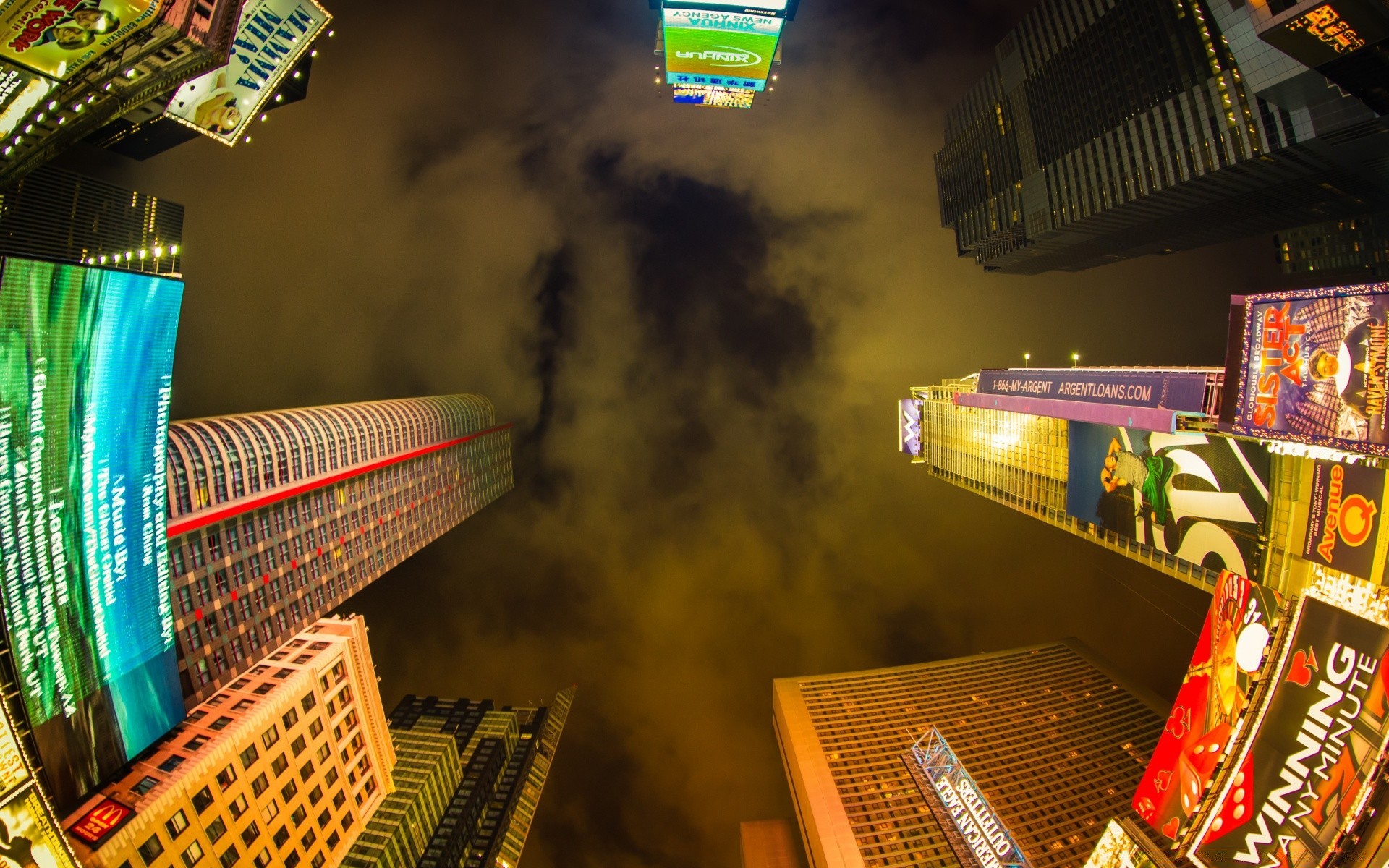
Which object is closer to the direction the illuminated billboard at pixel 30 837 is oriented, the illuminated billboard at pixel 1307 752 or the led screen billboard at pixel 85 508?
the illuminated billboard

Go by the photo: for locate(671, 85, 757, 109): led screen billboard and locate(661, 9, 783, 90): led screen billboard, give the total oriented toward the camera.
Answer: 2

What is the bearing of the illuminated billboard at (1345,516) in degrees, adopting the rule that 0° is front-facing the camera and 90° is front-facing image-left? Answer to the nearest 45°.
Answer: approximately 0°
